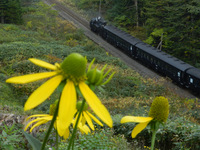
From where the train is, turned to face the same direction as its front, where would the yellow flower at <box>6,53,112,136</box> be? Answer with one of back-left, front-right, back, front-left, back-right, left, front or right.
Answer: back-left

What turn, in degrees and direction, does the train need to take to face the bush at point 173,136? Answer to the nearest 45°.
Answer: approximately 135° to its left

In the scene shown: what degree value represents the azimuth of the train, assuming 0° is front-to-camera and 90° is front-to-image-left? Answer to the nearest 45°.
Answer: approximately 135°

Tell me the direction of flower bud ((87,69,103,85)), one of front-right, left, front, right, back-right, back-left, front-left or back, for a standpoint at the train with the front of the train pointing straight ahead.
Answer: back-left
